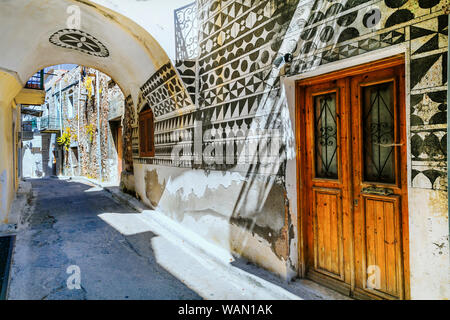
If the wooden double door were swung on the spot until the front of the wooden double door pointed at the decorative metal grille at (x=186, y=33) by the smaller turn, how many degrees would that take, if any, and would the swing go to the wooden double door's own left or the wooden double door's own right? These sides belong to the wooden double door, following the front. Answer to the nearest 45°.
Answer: approximately 90° to the wooden double door's own right

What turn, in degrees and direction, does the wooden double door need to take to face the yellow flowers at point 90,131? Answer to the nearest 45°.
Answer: approximately 90° to its right

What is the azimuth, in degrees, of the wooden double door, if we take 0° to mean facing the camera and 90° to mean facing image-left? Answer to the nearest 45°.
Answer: approximately 45°

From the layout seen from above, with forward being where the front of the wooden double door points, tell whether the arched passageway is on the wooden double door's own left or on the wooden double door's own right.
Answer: on the wooden double door's own right

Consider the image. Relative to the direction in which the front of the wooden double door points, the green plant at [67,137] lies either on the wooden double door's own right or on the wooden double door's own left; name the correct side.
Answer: on the wooden double door's own right

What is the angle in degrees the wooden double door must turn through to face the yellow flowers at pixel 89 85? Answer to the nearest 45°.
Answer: approximately 90° to its right
